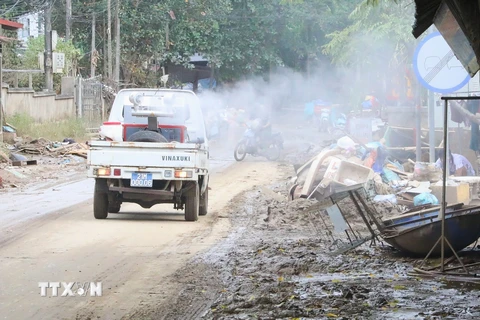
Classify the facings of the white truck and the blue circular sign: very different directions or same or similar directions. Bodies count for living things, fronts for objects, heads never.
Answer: very different directions

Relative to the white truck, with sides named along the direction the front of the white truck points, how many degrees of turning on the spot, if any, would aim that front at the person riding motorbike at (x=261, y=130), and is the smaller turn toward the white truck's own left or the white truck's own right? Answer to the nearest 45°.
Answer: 0° — it already faces them

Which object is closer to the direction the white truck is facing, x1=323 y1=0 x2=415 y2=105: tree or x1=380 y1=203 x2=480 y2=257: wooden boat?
the tree

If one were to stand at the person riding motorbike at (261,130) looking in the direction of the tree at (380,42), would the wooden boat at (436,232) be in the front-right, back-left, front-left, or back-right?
back-right

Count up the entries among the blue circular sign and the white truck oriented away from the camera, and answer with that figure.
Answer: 1

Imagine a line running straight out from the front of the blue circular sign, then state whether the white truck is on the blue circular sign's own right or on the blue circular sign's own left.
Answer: on the blue circular sign's own right

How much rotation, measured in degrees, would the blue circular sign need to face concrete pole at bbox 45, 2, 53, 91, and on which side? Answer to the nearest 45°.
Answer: approximately 135° to its right

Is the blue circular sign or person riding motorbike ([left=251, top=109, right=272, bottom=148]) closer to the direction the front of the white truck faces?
the person riding motorbike

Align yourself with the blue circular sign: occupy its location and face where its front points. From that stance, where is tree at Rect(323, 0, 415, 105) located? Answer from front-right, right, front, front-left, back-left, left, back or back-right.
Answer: back

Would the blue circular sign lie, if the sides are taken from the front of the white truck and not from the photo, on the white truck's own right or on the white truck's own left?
on the white truck's own right

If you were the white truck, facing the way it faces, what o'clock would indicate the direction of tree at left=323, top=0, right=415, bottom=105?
The tree is roughly at 1 o'clock from the white truck.

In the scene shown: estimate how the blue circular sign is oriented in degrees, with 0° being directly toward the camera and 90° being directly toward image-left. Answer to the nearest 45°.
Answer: approximately 0°

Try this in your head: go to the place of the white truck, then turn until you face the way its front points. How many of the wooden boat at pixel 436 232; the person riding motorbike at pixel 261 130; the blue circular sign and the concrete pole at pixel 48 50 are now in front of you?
2

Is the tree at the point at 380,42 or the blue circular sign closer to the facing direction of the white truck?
the tree

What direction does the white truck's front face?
away from the camera

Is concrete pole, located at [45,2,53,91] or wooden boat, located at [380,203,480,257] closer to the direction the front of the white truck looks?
the concrete pole
